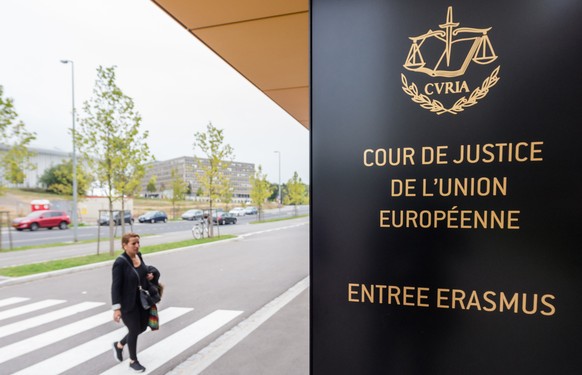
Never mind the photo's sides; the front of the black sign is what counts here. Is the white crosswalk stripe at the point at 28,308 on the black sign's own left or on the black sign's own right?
on the black sign's own right

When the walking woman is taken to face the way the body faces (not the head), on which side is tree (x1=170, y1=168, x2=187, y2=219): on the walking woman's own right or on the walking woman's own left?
on the walking woman's own left

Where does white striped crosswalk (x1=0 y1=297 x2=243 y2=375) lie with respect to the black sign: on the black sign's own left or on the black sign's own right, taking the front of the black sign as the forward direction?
on the black sign's own right

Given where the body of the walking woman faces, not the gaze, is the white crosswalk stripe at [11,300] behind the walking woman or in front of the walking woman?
behind

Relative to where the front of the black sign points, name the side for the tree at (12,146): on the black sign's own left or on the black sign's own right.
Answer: on the black sign's own right

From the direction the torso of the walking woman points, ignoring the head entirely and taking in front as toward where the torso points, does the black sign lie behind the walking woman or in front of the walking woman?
in front

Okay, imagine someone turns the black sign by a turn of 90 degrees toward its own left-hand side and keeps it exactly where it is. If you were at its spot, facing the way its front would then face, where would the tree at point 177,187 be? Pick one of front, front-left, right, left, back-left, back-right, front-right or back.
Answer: back-left

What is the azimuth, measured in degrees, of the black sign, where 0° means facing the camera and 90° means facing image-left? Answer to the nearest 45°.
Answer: approximately 0°

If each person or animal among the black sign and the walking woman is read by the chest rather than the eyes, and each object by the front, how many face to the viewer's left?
0

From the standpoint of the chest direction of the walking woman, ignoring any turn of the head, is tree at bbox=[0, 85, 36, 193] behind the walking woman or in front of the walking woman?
behind
